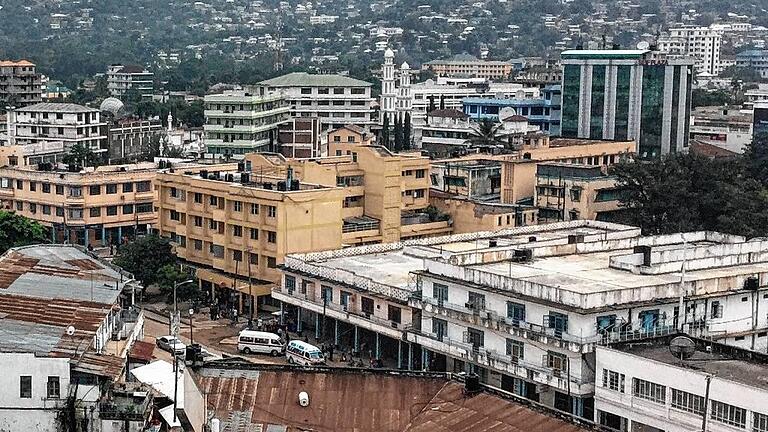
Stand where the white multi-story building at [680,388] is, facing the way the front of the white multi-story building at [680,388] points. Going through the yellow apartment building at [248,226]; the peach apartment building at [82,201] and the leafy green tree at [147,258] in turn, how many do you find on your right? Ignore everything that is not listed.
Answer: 3

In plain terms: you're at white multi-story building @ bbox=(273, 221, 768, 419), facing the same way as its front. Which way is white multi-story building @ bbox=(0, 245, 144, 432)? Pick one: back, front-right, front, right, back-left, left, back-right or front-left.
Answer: front

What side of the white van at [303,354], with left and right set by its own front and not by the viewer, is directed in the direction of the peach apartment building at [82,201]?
back

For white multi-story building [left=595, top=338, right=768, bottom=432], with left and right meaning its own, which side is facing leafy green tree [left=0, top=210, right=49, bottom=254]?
right

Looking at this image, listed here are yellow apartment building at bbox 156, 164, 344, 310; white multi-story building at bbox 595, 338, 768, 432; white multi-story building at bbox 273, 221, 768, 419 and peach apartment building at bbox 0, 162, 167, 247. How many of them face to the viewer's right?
0

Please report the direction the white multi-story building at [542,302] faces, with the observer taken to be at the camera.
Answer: facing the viewer and to the left of the viewer

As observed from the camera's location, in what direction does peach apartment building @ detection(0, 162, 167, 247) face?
facing the viewer

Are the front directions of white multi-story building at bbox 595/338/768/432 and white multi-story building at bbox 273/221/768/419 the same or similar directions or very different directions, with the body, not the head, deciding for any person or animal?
same or similar directions

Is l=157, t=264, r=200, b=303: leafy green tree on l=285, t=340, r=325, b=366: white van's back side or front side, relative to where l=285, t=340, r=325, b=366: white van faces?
on the back side

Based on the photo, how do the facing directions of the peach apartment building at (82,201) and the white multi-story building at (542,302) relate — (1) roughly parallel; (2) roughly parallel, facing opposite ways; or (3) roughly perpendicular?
roughly perpendicular
